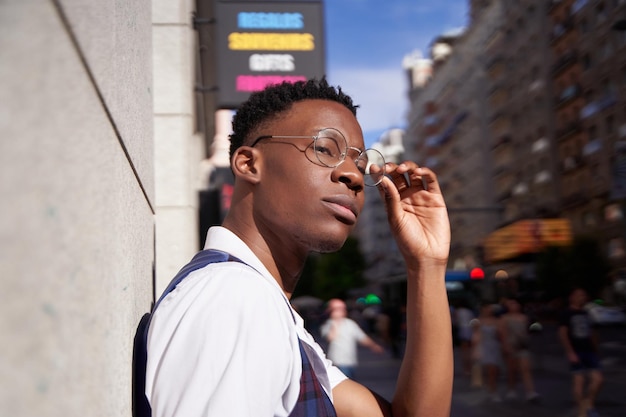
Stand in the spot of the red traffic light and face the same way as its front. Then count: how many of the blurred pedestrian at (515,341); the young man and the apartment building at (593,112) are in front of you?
2

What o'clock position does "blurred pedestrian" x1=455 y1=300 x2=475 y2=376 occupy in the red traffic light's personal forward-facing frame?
The blurred pedestrian is roughly at 12 o'clock from the red traffic light.

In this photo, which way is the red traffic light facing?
toward the camera

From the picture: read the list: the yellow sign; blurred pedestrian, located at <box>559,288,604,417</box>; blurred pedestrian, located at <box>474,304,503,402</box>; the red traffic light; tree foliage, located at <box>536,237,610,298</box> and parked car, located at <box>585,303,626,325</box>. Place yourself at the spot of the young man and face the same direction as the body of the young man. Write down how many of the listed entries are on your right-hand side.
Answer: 0

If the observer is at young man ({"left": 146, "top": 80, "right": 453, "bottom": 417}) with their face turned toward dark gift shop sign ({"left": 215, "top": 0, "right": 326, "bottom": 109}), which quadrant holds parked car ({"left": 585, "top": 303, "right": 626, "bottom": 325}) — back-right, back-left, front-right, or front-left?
front-right

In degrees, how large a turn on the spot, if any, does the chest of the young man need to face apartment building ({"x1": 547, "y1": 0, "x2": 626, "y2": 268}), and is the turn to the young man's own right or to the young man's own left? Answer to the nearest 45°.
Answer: approximately 90° to the young man's own left

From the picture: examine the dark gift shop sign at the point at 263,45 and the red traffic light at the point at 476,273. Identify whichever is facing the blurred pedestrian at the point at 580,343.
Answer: the red traffic light

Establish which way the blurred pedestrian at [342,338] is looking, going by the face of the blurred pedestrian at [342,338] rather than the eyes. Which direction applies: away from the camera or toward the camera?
toward the camera

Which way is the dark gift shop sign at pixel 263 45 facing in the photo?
toward the camera

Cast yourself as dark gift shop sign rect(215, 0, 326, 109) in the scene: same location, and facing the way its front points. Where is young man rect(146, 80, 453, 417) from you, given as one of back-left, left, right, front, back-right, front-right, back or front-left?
front

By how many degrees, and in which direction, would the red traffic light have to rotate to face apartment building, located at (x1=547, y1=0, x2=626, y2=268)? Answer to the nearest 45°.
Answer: approximately 135° to its left
